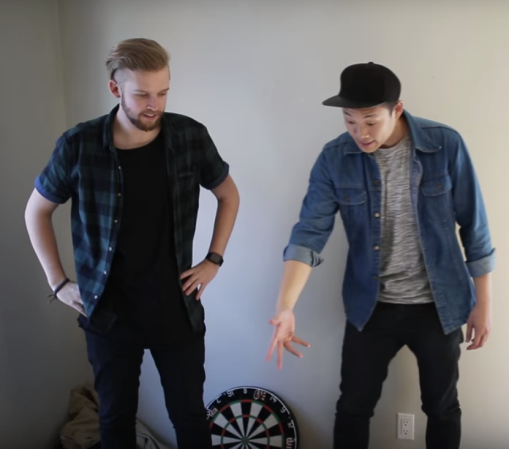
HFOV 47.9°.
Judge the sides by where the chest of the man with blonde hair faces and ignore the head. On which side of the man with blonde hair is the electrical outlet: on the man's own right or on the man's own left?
on the man's own left

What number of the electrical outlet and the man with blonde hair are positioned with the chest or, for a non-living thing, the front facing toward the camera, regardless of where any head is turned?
2

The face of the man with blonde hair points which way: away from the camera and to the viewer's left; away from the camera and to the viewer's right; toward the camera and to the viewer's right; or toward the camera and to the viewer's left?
toward the camera and to the viewer's right

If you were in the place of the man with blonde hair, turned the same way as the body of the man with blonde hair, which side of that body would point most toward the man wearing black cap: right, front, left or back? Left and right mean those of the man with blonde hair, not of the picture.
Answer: left

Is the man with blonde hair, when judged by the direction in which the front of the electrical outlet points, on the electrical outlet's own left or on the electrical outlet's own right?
on the electrical outlet's own right

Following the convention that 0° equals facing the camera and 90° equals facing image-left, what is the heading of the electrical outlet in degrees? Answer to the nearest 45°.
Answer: approximately 0°

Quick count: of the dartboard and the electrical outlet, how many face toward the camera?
2

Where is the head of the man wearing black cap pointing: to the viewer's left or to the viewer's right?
to the viewer's left

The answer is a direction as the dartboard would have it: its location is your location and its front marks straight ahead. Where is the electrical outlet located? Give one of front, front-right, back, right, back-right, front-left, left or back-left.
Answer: left
